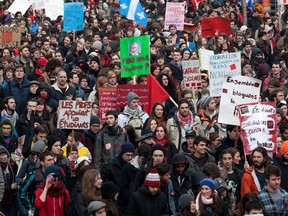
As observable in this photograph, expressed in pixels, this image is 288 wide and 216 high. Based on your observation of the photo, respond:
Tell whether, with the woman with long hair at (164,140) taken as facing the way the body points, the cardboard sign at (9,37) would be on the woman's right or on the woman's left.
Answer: on the woman's right

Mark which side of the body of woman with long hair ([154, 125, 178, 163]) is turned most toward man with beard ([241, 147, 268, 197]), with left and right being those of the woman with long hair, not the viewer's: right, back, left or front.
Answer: left

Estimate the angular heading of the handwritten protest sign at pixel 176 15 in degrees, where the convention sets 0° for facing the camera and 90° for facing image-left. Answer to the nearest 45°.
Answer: approximately 0°

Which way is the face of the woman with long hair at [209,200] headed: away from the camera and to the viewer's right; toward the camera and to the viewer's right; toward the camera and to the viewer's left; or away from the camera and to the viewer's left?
toward the camera and to the viewer's left

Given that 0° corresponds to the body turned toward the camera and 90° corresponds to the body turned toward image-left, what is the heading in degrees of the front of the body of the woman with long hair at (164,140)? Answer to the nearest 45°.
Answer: approximately 45°

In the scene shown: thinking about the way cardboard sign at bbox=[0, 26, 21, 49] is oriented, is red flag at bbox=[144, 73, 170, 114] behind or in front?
in front
